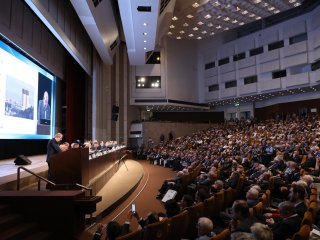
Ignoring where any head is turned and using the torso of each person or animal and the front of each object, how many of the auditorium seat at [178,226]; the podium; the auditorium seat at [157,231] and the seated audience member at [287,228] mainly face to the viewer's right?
1

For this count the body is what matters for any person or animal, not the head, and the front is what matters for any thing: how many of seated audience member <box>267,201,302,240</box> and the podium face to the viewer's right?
1

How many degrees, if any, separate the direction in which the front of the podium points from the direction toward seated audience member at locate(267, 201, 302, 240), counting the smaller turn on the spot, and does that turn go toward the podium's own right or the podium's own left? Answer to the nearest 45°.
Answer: approximately 45° to the podium's own right

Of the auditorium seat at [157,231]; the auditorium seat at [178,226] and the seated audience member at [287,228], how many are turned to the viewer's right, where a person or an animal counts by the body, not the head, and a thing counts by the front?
0

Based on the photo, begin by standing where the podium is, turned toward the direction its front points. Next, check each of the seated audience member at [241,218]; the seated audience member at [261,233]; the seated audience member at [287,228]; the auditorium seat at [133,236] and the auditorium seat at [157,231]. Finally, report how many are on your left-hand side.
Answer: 0

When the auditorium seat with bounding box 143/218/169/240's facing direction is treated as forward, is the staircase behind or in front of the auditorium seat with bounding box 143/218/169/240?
in front

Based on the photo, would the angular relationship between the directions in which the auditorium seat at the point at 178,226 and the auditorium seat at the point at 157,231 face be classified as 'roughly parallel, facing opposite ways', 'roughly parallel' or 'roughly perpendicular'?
roughly parallel

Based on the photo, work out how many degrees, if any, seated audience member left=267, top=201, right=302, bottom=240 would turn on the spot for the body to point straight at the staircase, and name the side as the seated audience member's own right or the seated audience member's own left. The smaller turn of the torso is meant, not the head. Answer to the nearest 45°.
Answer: approximately 45° to the seated audience member's own left

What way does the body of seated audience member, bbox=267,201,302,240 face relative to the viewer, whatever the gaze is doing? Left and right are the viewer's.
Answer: facing away from the viewer and to the left of the viewer

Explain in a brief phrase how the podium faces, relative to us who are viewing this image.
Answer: facing to the right of the viewer

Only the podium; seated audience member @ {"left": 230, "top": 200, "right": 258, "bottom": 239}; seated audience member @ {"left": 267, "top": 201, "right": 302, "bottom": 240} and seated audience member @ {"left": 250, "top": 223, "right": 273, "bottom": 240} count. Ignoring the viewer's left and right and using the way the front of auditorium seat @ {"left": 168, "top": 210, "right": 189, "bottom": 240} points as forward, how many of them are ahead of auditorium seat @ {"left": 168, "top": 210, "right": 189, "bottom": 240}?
1

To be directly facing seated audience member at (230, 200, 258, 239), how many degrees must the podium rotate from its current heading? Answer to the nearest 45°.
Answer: approximately 45° to its right

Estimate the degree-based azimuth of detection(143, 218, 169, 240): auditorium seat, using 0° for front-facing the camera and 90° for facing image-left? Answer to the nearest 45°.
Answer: approximately 135°

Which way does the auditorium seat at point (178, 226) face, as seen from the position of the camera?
facing away from the viewer and to the left of the viewer

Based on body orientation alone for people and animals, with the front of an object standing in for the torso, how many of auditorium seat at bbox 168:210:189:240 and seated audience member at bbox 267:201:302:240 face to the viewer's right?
0

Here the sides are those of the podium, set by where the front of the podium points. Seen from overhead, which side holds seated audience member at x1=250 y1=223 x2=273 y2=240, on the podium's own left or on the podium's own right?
on the podium's own right
